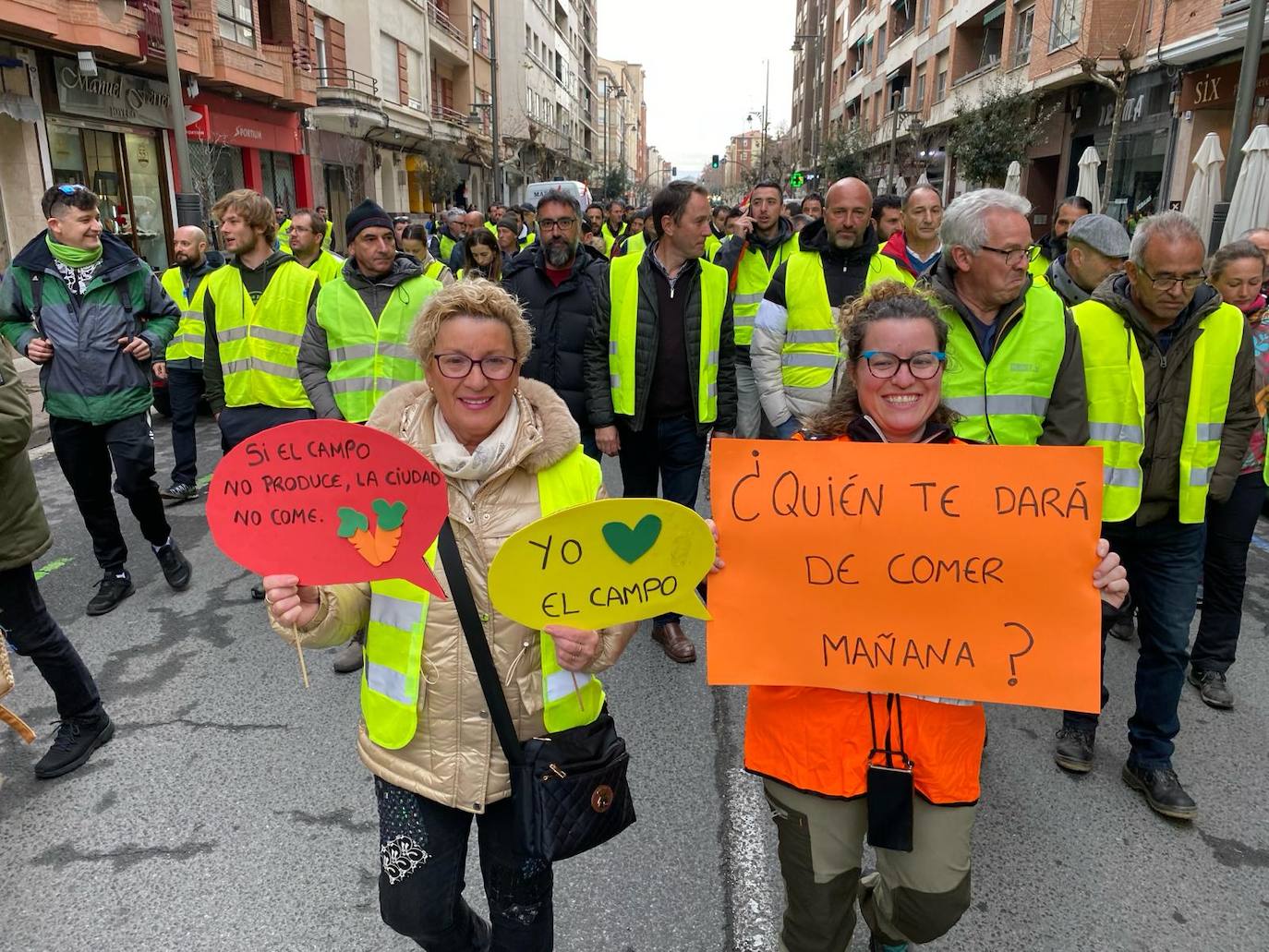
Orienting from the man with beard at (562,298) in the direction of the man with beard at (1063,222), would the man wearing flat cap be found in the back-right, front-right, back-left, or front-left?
front-right

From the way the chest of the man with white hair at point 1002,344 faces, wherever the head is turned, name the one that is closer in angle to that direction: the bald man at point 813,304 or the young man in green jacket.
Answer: the young man in green jacket

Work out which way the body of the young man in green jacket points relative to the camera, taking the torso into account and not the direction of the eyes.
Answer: toward the camera

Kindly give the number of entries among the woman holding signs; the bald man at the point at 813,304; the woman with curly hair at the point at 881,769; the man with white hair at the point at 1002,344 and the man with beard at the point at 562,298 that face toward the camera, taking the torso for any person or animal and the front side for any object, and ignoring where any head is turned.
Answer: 5

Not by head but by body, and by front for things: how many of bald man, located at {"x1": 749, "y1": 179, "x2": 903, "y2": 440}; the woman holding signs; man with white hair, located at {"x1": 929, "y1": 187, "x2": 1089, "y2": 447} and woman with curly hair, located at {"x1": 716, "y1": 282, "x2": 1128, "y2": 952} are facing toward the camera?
4

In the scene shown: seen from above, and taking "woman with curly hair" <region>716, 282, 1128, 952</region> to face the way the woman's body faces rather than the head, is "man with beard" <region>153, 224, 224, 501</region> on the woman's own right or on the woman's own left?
on the woman's own right

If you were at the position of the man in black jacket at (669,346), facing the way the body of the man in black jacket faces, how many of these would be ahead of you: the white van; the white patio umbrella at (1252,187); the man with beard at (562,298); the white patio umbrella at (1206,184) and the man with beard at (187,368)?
0

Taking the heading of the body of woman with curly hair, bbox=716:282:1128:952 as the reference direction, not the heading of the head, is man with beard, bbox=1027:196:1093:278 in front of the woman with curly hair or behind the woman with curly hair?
behind

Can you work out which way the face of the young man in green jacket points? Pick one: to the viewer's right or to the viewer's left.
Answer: to the viewer's right

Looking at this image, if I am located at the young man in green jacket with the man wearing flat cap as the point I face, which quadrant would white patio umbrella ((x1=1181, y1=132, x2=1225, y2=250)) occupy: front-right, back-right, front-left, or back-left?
front-left

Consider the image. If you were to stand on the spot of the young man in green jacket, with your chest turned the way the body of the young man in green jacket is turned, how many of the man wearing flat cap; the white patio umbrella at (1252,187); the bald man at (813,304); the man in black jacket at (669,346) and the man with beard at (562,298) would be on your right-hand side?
0

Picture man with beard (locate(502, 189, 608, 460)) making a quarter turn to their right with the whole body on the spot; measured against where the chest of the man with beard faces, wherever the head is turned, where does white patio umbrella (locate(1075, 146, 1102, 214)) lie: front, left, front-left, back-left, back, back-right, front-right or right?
back-right

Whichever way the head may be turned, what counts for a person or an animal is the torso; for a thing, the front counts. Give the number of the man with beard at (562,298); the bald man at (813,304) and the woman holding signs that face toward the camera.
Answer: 3

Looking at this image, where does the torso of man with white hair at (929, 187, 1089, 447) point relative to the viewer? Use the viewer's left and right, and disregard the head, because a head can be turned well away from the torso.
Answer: facing the viewer

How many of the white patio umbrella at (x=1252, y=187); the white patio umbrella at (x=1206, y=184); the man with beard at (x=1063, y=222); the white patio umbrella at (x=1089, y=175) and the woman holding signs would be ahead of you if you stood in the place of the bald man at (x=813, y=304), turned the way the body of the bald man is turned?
1

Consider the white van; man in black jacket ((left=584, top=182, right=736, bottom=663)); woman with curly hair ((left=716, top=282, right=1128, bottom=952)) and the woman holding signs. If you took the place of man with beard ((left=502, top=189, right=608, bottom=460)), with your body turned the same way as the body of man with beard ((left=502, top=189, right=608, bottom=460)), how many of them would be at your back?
1

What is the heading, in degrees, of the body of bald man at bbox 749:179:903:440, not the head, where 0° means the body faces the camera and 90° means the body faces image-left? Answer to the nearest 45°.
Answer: approximately 0°
